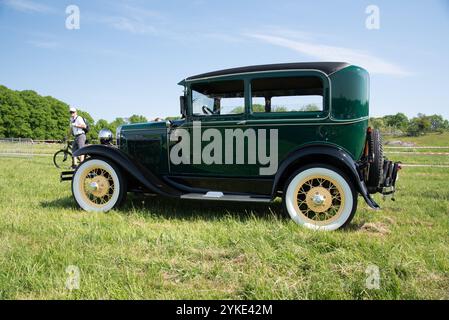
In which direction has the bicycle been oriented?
to the viewer's left

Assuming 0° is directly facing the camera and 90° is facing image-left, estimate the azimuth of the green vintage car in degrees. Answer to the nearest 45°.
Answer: approximately 90°
